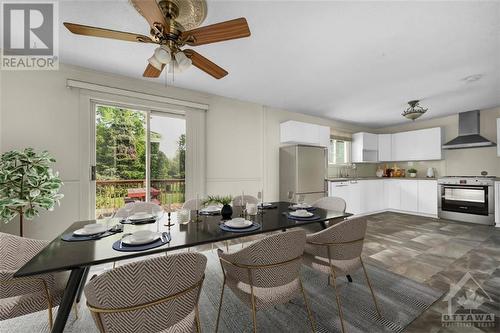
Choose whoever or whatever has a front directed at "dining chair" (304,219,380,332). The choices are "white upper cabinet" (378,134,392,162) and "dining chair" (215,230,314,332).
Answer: the white upper cabinet

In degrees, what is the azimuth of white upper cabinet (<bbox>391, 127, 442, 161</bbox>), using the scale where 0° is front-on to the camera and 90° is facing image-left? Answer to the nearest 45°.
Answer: approximately 45°

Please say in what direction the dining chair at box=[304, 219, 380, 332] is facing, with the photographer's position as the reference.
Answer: facing away from the viewer and to the left of the viewer

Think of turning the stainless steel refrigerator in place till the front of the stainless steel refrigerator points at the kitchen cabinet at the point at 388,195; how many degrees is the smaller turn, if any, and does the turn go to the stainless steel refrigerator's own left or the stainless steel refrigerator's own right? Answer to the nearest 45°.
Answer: approximately 90° to the stainless steel refrigerator's own left

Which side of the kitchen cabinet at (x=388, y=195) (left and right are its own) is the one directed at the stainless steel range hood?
left

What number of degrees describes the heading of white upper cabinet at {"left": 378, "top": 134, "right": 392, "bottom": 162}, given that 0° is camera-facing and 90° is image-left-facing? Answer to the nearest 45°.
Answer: approximately 0°

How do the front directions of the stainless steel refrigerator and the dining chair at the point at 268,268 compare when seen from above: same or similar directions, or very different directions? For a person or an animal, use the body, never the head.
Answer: very different directions

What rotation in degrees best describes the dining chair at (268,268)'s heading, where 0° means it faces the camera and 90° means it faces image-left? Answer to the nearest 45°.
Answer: approximately 135°

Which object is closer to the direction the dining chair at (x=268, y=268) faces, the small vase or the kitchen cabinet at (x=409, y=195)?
the small vase
